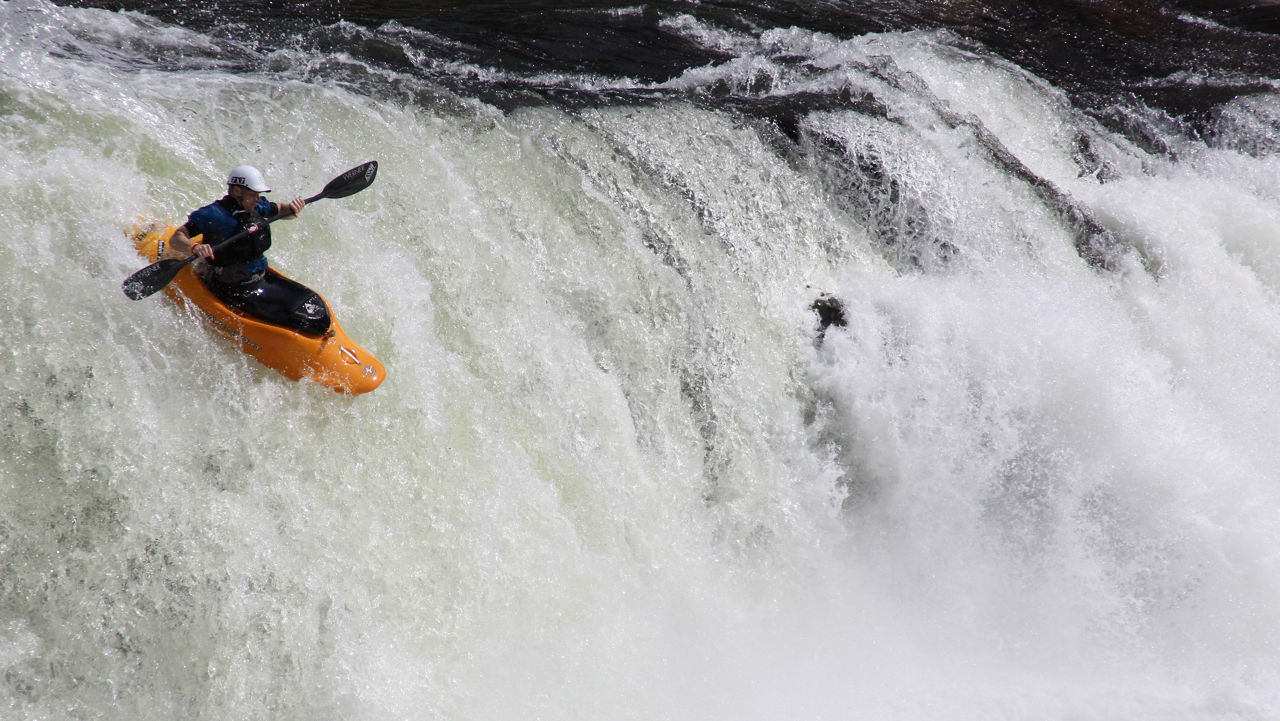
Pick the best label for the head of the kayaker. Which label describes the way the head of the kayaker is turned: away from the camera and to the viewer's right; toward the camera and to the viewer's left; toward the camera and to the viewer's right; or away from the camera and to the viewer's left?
toward the camera and to the viewer's right

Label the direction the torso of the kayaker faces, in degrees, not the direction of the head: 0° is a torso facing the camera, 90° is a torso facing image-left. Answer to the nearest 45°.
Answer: approximately 315°
